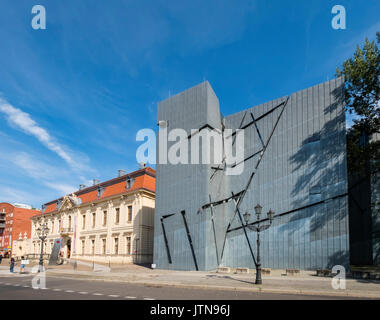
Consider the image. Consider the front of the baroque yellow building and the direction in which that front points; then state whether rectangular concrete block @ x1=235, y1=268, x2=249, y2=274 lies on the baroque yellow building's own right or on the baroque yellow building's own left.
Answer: on the baroque yellow building's own left

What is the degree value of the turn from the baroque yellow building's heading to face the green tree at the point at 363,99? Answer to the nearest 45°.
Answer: approximately 90° to its left
